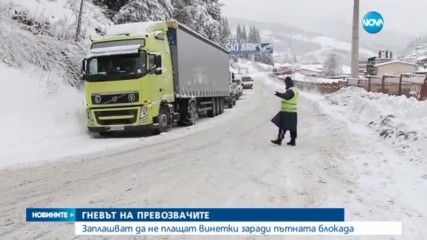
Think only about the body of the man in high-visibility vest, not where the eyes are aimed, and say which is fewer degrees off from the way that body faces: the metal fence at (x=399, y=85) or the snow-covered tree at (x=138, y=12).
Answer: the snow-covered tree

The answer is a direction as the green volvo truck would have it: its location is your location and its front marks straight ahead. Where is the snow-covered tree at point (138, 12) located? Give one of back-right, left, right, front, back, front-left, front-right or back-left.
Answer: back-right

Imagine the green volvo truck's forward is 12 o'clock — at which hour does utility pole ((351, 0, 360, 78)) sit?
The utility pole is roughly at 6 o'clock from the green volvo truck.

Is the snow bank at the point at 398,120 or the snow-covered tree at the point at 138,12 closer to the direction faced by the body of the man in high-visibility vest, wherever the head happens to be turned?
the snow-covered tree

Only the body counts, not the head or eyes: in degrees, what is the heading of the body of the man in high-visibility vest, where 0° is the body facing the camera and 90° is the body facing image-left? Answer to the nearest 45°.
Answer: approximately 90°

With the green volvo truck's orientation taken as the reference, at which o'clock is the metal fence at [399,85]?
The metal fence is roughly at 7 o'clock from the green volvo truck.

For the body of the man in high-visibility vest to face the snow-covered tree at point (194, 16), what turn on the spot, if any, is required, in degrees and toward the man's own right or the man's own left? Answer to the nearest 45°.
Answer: approximately 90° to the man's own right

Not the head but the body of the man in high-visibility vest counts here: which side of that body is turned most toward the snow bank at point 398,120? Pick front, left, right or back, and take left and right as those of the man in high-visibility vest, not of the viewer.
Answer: back

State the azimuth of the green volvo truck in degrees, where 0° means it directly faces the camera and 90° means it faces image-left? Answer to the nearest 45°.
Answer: approximately 45°
